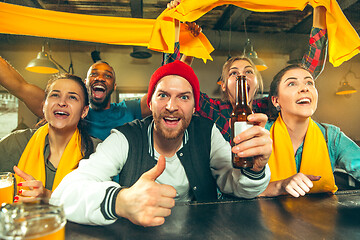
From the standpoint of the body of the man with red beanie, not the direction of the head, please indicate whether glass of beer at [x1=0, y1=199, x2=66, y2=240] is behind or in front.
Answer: in front

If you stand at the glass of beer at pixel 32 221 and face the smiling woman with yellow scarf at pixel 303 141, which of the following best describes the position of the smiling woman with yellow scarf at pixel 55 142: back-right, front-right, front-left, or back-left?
front-left

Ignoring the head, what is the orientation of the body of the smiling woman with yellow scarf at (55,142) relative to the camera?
toward the camera

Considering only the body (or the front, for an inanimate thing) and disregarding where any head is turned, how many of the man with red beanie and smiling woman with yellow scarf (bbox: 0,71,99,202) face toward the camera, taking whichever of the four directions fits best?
2

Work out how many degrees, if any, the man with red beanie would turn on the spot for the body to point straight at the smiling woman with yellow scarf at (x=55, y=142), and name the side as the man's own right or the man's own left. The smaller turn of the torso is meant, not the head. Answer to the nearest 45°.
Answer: approximately 135° to the man's own right

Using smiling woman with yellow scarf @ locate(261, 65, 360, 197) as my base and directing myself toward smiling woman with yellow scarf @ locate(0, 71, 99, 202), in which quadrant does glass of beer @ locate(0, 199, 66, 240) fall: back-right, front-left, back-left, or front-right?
front-left

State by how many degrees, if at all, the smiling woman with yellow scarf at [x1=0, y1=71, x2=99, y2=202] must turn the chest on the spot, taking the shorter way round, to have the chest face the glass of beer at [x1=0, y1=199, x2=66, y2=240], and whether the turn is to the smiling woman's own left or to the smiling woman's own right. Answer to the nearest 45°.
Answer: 0° — they already face it

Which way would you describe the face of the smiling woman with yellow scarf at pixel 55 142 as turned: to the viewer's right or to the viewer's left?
to the viewer's right

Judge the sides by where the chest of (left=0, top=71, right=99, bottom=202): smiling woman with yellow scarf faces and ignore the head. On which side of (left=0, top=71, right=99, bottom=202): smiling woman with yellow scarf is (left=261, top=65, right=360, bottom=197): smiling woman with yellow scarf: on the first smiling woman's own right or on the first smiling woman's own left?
on the first smiling woman's own left

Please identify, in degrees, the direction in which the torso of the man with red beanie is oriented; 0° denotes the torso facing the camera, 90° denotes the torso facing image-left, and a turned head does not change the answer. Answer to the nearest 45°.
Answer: approximately 0°
